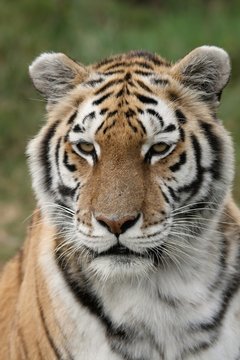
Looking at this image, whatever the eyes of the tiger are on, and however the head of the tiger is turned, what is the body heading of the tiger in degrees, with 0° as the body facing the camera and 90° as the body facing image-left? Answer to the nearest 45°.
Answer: approximately 0°
